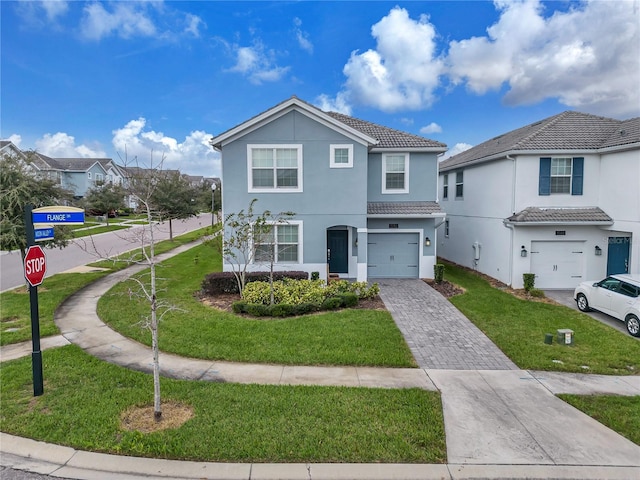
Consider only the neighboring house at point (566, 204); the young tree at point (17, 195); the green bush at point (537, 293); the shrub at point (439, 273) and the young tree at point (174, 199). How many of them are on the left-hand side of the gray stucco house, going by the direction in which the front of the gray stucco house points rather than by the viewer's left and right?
3

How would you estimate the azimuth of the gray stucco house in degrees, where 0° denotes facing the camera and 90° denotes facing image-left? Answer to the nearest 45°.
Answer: approximately 0°

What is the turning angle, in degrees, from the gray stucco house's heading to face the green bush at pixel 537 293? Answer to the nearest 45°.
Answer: approximately 90° to its left

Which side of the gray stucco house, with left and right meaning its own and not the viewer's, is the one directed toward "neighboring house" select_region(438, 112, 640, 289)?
left
